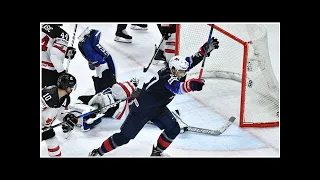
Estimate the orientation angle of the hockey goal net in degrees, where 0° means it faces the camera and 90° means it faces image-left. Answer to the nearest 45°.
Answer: approximately 45°

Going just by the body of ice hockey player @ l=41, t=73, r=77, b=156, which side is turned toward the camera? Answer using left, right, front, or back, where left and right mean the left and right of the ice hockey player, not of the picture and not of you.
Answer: right

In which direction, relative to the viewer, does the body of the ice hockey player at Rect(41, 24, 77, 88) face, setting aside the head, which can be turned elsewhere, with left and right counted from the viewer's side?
facing away from the viewer and to the right of the viewer
